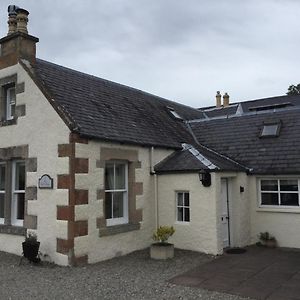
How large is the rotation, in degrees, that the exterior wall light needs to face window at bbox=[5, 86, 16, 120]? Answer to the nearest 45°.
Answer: approximately 45° to its right

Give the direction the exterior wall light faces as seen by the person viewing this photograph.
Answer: facing the viewer and to the left of the viewer

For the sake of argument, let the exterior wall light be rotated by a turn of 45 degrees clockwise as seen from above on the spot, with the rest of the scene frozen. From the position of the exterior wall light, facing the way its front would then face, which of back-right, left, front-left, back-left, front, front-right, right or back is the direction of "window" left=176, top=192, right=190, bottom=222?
front-right
